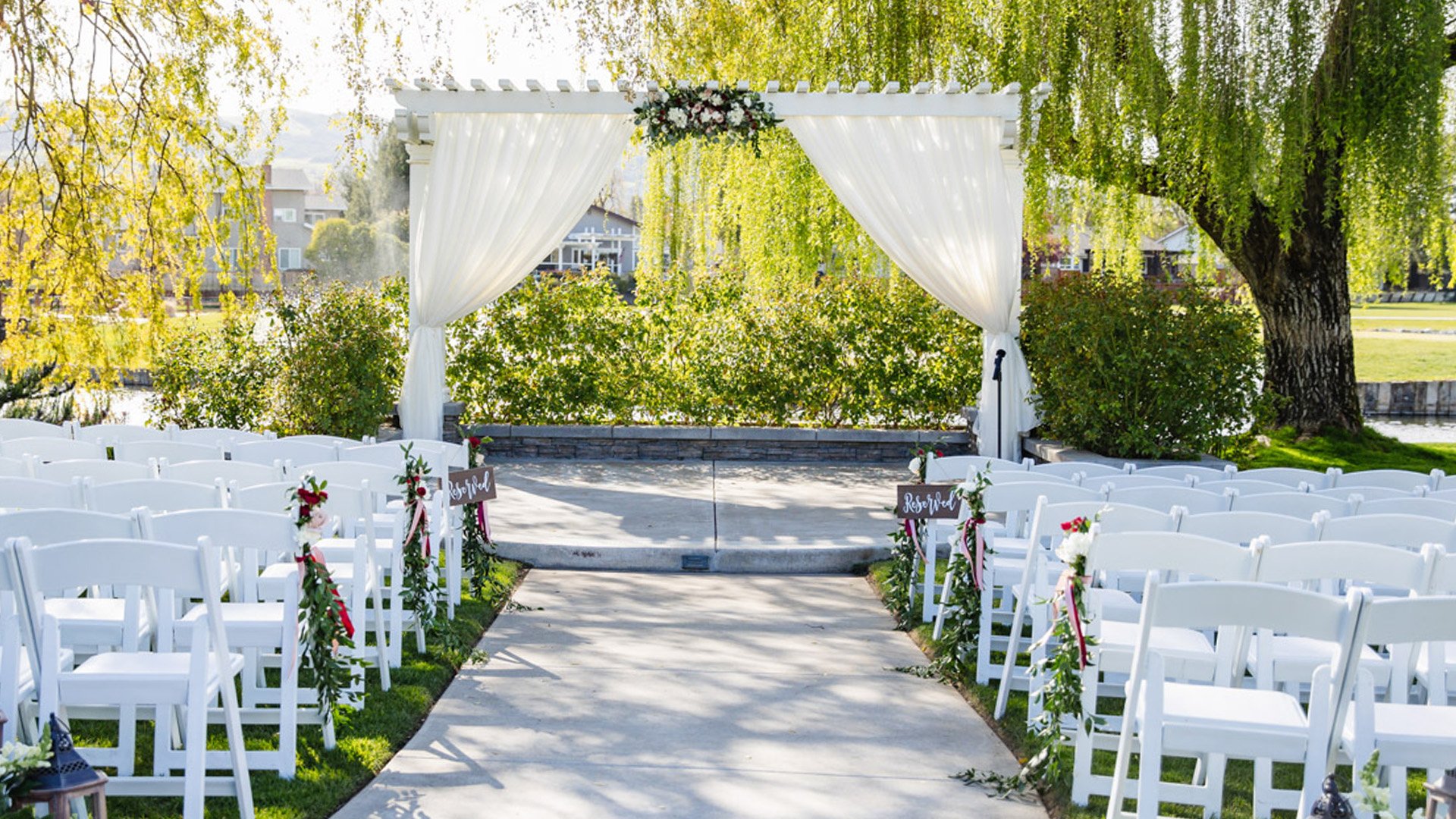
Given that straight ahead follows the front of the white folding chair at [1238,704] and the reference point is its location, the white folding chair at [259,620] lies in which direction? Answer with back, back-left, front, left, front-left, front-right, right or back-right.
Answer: left

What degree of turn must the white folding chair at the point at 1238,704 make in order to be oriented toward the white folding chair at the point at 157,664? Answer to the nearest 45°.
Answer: approximately 90° to its left

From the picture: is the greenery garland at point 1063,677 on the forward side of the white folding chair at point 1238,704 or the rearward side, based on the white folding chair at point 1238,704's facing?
on the forward side

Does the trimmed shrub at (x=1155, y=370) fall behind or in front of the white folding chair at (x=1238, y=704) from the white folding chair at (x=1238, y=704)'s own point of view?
in front

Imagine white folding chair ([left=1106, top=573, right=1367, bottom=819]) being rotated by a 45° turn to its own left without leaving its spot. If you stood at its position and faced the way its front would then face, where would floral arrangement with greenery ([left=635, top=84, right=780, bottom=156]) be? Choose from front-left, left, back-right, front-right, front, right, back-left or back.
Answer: front

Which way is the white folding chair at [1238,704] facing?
away from the camera

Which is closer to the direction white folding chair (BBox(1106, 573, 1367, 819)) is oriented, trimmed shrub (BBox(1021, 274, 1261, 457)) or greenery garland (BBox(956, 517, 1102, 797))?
the trimmed shrub

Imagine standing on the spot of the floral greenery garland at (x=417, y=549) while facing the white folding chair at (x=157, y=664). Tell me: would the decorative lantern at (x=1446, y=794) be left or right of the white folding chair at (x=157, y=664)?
left

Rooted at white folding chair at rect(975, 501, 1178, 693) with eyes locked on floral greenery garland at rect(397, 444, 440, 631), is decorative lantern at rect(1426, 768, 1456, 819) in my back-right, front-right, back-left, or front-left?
back-left

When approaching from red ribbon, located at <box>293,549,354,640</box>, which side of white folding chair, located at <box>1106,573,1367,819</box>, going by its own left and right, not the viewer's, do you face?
left

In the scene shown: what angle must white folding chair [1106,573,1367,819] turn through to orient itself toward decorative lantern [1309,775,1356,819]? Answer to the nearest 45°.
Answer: approximately 180°
